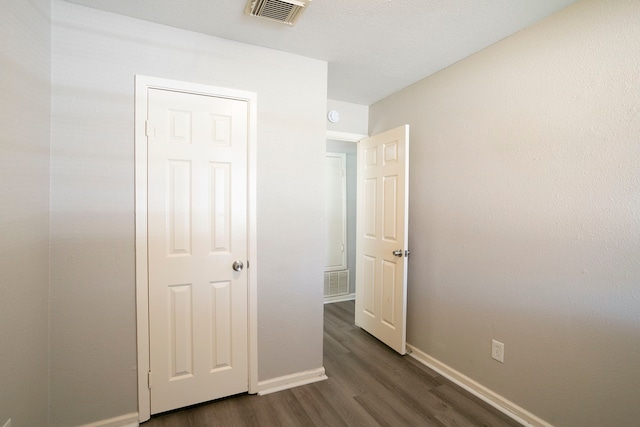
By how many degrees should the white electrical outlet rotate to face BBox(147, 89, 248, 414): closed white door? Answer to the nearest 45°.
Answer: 0° — it already faces it

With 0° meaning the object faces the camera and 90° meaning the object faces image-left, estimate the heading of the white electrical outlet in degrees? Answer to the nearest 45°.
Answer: approximately 45°

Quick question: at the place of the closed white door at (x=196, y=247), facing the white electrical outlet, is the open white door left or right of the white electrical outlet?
left

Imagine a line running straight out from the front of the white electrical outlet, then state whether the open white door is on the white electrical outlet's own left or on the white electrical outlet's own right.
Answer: on the white electrical outlet's own right
